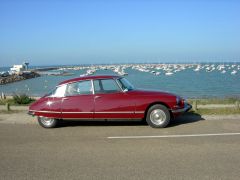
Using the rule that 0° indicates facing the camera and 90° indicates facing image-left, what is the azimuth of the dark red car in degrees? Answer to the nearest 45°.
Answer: approximately 270°
